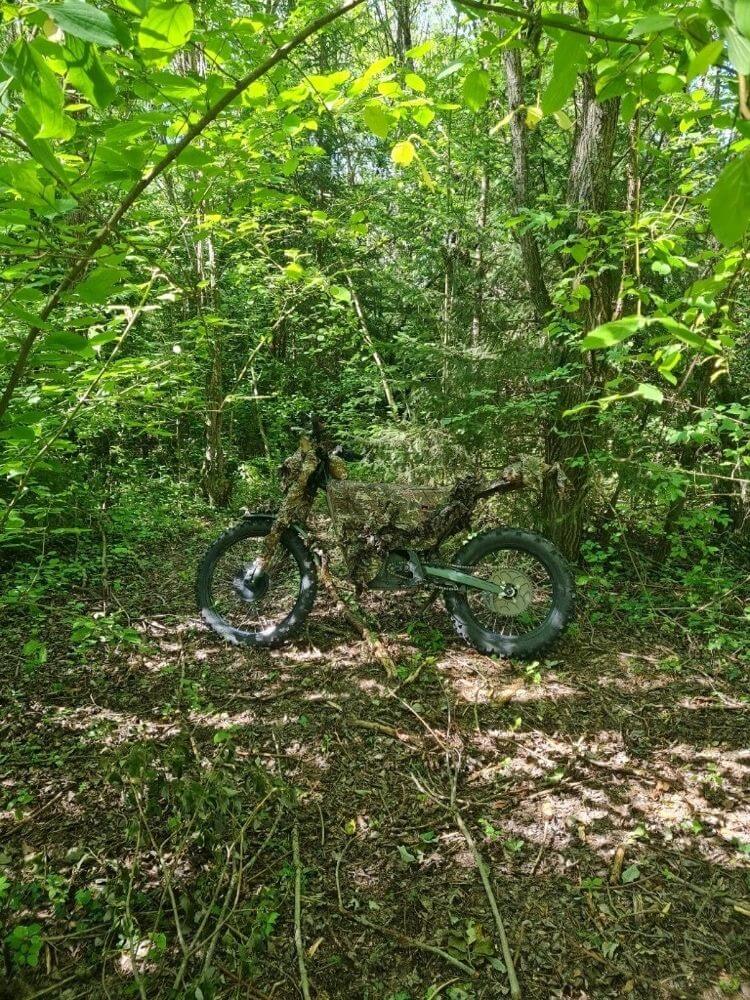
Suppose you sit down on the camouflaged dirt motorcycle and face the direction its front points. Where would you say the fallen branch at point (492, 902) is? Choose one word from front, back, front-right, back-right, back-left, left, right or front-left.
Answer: left

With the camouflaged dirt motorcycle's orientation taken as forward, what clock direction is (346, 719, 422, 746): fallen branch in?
The fallen branch is roughly at 9 o'clock from the camouflaged dirt motorcycle.

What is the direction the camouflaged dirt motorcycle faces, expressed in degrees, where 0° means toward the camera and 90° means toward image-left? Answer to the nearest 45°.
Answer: approximately 90°

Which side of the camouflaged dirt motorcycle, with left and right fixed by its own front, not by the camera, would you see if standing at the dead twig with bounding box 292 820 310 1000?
left

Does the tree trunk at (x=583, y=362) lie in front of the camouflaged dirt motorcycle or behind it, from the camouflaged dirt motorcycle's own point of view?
behind

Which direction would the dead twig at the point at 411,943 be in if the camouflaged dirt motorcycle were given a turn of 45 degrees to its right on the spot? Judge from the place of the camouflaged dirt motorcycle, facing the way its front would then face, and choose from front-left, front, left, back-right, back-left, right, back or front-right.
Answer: back-left
